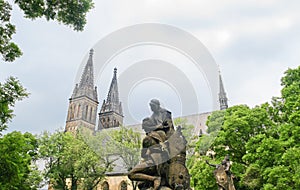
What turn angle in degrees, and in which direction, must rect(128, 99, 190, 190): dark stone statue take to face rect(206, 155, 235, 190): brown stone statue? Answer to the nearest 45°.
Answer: approximately 180°

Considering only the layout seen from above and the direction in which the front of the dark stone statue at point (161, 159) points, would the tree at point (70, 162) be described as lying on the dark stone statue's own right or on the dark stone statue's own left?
on the dark stone statue's own right

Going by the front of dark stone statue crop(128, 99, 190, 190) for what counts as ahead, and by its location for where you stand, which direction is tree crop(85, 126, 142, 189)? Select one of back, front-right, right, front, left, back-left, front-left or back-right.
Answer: back-right

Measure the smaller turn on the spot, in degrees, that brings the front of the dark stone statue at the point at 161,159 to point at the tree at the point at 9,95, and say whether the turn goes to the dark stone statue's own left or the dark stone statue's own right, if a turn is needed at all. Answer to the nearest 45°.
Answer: approximately 45° to the dark stone statue's own right

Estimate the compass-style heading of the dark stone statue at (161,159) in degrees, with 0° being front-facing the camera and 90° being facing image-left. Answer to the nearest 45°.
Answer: approximately 45°
